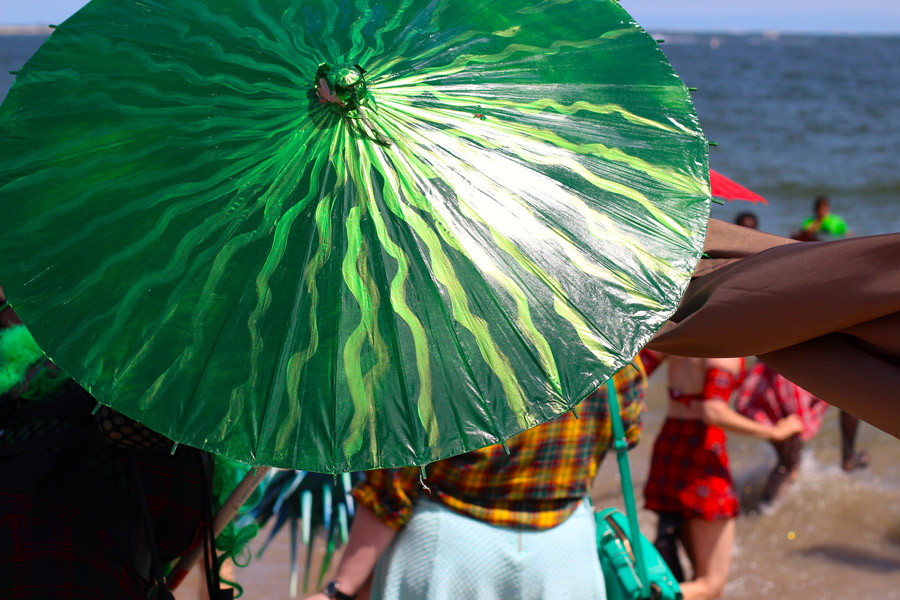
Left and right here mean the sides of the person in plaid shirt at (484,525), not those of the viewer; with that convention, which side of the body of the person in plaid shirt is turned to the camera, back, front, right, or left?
back

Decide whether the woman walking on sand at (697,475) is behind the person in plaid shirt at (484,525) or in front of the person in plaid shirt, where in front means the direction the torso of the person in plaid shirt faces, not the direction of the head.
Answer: in front
